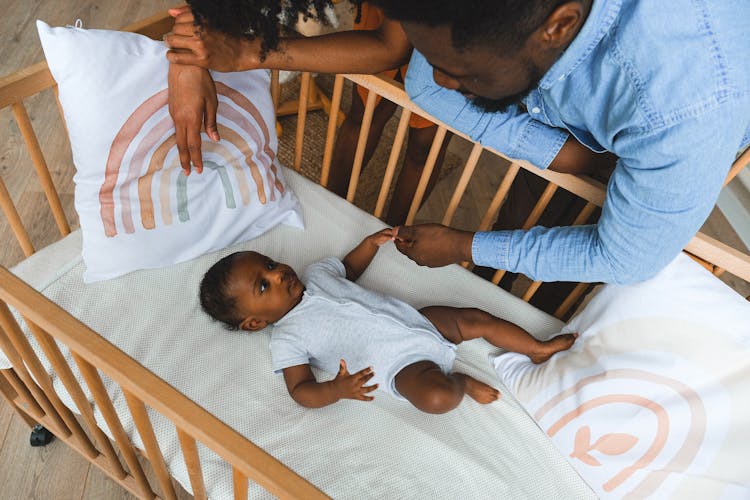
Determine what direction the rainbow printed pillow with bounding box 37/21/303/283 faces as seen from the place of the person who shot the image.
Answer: facing the viewer and to the right of the viewer

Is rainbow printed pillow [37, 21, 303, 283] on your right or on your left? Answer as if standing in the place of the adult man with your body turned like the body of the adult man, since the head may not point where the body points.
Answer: on your right

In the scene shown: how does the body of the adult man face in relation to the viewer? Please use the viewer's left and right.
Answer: facing the viewer and to the left of the viewer

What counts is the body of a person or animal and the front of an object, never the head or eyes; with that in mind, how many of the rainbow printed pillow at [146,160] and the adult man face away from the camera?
0
